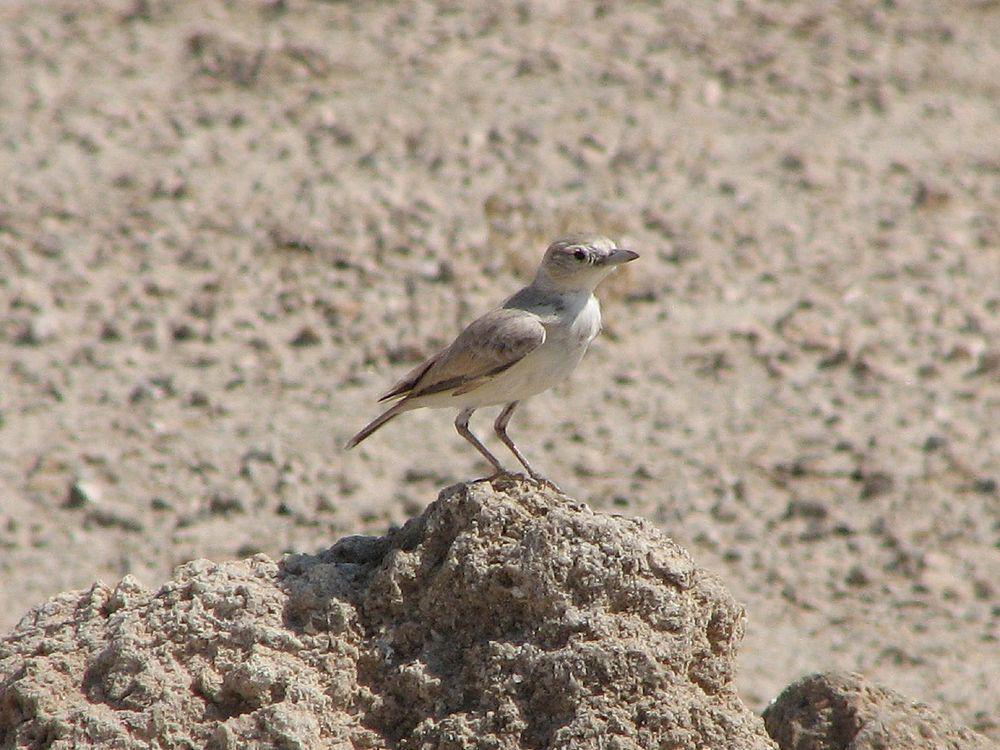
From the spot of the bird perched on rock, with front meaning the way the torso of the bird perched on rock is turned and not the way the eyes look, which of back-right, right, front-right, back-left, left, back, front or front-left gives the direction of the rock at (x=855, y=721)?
front-right

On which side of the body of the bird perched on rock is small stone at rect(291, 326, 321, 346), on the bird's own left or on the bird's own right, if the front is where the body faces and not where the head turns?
on the bird's own left

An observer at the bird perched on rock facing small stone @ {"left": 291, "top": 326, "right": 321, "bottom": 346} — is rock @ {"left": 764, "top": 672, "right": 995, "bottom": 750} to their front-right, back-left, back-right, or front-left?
back-right

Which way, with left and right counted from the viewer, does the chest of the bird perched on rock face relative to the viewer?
facing to the right of the viewer

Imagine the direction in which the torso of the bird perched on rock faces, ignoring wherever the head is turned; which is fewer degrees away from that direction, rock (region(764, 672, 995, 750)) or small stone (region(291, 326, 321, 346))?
the rock

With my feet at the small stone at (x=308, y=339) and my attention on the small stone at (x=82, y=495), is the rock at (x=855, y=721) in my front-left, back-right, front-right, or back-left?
front-left

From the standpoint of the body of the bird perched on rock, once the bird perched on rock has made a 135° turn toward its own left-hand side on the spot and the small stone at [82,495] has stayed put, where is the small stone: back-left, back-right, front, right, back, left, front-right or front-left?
front
